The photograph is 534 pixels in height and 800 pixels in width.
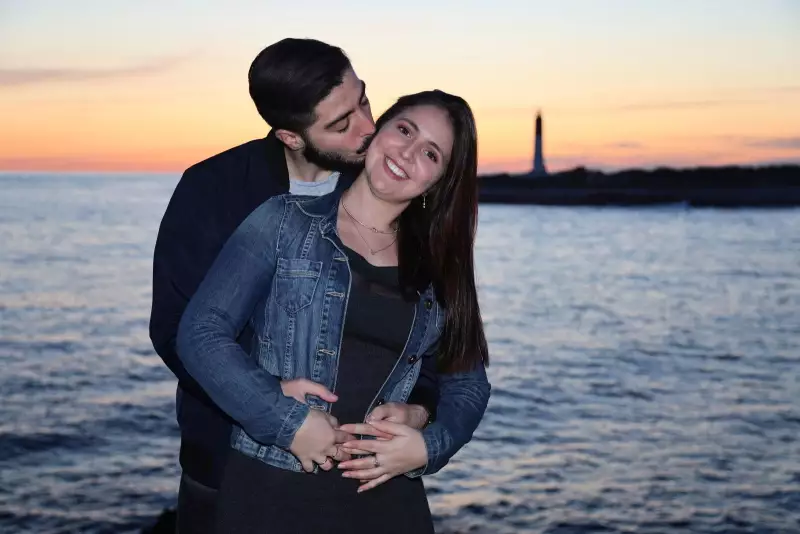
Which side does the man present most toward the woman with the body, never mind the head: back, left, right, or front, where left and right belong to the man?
front

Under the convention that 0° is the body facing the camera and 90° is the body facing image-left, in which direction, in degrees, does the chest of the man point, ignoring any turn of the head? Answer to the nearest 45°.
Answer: approximately 315°

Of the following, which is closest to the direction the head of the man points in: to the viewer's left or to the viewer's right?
to the viewer's right
